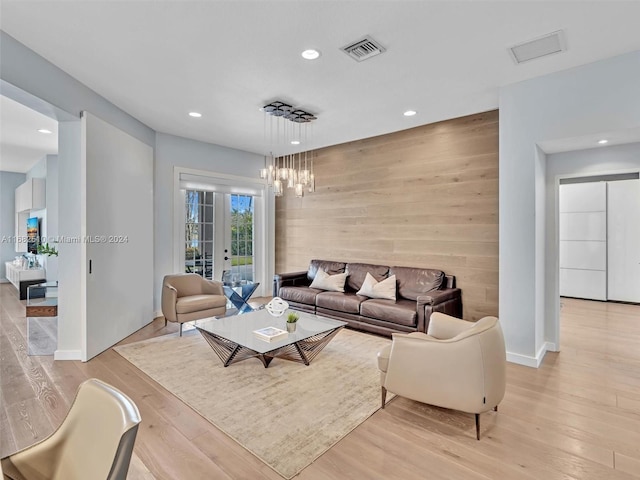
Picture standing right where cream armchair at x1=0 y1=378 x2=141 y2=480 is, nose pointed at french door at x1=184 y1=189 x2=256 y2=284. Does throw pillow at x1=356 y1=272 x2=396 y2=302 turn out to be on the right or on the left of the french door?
right

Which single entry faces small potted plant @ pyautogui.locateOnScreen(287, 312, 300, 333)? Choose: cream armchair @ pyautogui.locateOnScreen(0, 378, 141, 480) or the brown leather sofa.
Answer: the brown leather sofa

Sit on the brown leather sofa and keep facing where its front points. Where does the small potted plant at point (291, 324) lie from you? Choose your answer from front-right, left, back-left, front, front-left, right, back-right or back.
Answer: front

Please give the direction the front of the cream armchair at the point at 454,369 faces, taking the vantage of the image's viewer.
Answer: facing away from the viewer and to the left of the viewer

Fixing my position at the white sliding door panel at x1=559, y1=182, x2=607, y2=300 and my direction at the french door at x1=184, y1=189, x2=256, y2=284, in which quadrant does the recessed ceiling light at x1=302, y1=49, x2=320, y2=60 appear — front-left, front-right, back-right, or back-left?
front-left

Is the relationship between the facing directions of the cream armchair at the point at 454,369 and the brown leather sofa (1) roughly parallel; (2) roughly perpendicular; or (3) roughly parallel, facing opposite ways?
roughly perpendicular

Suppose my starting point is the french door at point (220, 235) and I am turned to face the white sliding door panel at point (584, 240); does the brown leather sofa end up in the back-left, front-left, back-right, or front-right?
front-right

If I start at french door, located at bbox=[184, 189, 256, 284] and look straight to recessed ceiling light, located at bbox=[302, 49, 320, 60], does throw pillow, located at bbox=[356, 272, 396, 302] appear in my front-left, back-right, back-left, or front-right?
front-left

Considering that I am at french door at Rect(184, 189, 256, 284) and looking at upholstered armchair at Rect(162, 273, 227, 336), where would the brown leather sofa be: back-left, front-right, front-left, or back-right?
front-left

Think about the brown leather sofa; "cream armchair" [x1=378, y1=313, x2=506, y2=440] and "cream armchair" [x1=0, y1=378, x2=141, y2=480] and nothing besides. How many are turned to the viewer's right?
0

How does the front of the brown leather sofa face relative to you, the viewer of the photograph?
facing the viewer and to the left of the viewer

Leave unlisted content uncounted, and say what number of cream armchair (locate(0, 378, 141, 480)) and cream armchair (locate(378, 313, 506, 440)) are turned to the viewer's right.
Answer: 0

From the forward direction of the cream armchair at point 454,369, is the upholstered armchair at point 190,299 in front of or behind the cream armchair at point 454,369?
in front

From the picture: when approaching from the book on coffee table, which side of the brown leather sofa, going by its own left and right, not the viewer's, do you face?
front
